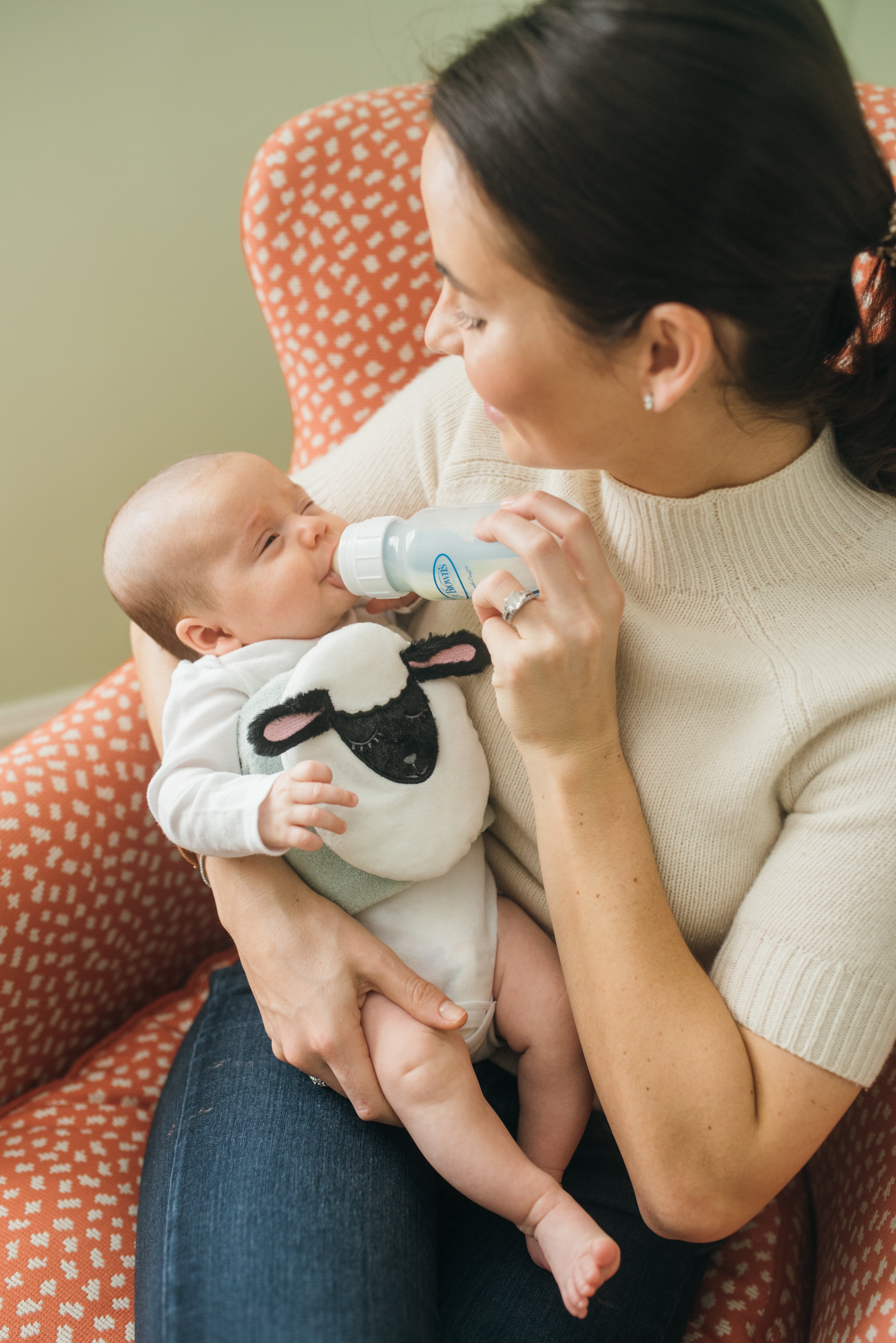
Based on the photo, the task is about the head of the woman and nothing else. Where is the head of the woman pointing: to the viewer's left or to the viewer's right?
to the viewer's left

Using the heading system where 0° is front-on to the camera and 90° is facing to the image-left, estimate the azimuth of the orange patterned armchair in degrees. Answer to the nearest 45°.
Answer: approximately 45°

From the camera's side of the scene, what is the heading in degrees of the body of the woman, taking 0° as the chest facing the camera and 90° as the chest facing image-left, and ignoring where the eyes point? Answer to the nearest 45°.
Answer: approximately 45°
